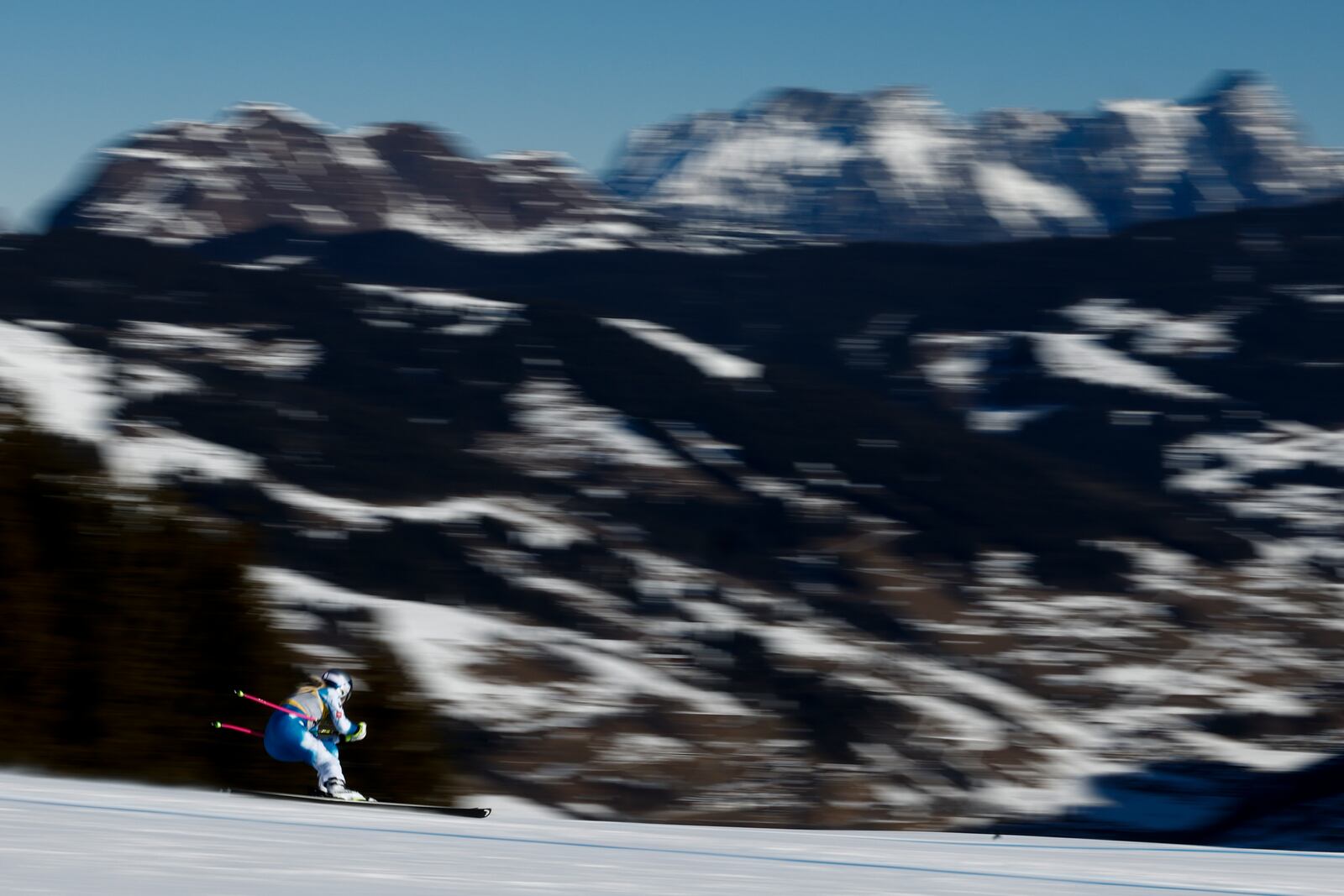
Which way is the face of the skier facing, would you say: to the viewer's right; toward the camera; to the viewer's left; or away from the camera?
to the viewer's right

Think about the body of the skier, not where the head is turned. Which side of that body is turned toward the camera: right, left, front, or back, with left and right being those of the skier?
right
